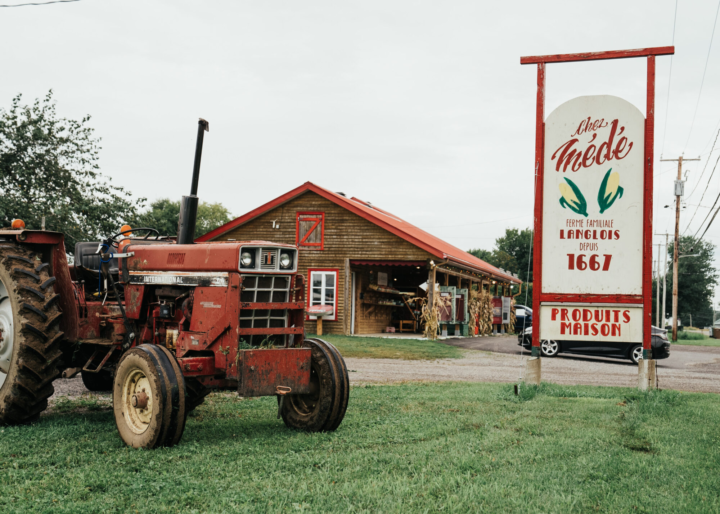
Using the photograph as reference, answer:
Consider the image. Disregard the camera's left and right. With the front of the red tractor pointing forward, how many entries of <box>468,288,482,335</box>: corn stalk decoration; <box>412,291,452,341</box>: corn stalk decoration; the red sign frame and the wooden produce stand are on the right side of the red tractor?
0

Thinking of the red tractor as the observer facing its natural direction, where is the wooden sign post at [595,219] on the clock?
The wooden sign post is roughly at 10 o'clock from the red tractor.

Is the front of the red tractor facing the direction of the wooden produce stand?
no

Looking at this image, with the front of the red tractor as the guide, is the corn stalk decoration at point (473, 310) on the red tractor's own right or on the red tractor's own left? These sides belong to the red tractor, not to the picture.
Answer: on the red tractor's own left

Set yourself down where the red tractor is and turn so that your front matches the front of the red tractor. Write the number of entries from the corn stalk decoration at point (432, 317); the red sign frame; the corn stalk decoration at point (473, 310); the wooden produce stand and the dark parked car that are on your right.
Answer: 0

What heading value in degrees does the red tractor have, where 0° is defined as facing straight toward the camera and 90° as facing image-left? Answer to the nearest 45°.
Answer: approximately 315°

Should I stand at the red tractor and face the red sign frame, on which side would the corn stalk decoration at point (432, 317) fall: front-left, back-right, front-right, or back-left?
front-left

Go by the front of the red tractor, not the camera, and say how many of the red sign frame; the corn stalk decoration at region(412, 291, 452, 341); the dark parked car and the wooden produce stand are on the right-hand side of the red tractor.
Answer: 0

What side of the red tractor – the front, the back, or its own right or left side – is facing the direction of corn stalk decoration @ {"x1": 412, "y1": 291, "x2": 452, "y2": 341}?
left

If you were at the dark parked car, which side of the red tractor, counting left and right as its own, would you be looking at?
left

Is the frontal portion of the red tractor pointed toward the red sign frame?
no

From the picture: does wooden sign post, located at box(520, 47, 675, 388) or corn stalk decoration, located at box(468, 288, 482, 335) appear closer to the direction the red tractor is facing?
the wooden sign post
